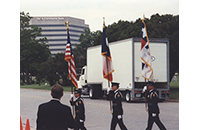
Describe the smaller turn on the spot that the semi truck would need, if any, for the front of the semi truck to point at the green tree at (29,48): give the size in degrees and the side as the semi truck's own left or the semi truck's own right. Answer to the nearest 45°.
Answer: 0° — it already faces it

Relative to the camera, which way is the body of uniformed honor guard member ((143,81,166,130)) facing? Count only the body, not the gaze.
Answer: to the viewer's left

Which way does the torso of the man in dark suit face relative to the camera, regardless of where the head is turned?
away from the camera

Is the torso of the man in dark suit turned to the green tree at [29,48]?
yes

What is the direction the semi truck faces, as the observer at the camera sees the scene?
facing away from the viewer and to the left of the viewer

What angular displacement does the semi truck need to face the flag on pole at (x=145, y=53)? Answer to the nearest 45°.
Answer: approximately 135° to its left

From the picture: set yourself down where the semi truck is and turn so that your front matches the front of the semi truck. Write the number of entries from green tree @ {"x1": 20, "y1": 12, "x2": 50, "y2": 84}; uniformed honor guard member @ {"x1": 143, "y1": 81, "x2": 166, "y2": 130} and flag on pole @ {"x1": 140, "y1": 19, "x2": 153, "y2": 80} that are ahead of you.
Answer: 1

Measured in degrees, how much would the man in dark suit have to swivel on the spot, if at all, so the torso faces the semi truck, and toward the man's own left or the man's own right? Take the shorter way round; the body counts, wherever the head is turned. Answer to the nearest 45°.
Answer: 0° — they already face it

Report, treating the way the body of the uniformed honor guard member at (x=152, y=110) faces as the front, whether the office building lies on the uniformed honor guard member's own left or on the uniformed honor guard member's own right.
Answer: on the uniformed honor guard member's own right

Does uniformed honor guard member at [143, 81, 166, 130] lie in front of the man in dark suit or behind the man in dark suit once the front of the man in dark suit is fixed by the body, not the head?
in front

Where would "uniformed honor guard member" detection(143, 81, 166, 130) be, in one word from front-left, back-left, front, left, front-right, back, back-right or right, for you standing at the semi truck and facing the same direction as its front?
back-left
